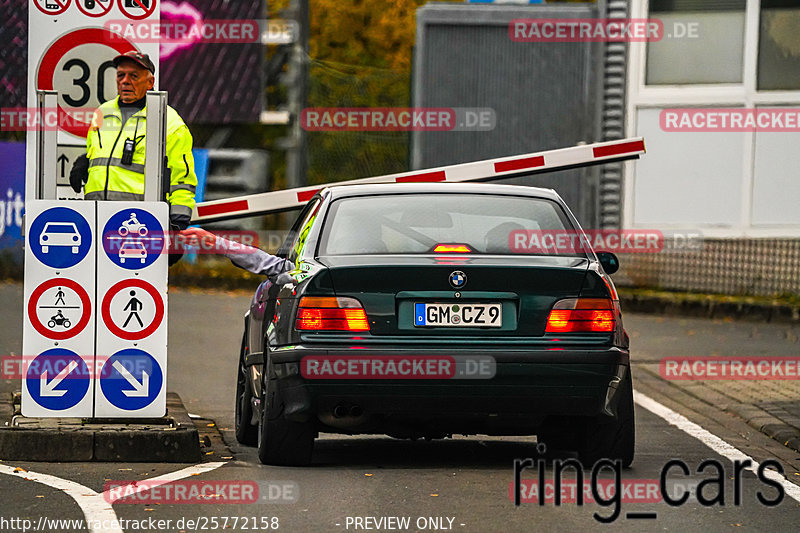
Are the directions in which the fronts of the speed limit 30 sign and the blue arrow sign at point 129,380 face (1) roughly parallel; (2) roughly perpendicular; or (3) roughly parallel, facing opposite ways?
roughly parallel

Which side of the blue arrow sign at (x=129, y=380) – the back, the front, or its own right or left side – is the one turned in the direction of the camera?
front

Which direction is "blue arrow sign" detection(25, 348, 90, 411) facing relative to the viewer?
toward the camera

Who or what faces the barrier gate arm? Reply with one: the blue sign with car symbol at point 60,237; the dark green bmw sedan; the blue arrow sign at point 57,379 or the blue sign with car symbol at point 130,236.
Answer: the dark green bmw sedan

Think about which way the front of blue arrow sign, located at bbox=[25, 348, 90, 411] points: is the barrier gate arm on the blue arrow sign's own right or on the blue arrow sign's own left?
on the blue arrow sign's own left

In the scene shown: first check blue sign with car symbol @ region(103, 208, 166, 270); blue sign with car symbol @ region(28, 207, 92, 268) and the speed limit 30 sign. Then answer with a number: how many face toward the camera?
3

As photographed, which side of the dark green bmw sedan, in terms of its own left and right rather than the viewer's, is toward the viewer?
back

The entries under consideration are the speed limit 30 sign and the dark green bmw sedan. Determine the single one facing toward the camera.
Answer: the speed limit 30 sign

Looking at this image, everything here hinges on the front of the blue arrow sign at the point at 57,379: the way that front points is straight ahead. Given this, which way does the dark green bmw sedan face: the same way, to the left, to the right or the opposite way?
the opposite way

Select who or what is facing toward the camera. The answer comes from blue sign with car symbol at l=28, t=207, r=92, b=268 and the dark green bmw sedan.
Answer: the blue sign with car symbol

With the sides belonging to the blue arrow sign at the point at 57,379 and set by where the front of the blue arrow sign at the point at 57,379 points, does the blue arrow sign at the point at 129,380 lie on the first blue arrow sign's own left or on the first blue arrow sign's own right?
on the first blue arrow sign's own left

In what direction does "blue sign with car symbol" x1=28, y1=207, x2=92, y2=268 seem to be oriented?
toward the camera
